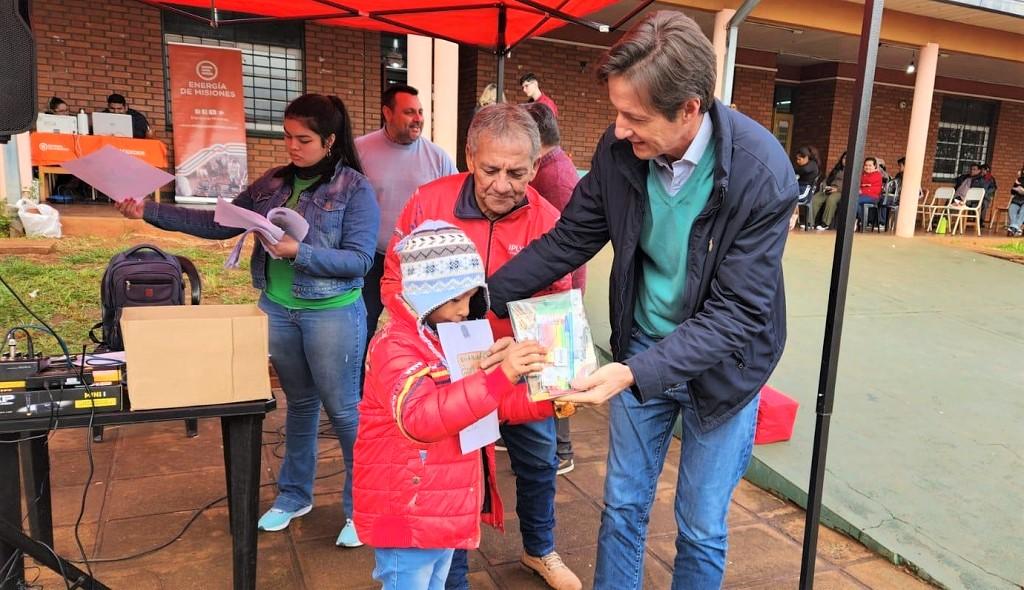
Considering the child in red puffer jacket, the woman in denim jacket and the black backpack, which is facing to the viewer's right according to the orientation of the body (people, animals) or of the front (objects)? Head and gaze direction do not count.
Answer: the child in red puffer jacket

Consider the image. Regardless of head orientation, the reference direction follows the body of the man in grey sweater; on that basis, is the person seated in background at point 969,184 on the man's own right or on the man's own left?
on the man's own left

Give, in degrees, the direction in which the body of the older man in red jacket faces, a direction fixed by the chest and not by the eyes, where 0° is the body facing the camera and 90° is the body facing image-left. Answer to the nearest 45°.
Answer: approximately 0°

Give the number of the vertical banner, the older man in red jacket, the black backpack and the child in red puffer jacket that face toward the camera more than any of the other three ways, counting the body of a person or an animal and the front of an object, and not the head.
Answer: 3

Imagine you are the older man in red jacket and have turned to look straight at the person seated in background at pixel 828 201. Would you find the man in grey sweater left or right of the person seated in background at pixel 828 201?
left

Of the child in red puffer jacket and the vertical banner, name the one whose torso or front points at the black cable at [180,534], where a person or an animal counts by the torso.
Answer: the vertical banner

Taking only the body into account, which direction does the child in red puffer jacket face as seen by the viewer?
to the viewer's right

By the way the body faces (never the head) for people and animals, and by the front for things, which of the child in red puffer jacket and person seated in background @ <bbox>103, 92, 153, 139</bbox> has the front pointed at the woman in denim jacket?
the person seated in background

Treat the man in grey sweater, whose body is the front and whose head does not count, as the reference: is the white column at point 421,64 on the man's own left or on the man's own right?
on the man's own left

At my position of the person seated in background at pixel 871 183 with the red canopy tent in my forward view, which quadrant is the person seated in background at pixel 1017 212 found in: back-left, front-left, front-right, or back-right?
back-left

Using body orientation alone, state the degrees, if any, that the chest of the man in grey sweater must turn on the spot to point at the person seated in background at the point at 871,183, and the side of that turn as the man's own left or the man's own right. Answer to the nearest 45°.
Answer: approximately 90° to the man's own left
